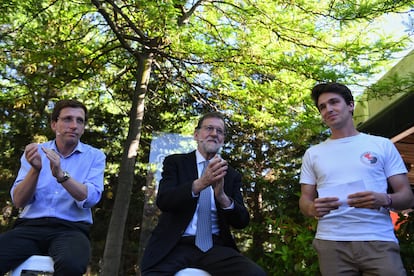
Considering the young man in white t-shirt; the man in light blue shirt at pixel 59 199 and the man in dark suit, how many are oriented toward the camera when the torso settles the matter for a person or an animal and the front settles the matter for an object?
3

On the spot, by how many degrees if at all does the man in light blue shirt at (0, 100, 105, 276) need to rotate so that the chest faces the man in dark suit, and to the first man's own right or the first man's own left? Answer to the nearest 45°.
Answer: approximately 45° to the first man's own left

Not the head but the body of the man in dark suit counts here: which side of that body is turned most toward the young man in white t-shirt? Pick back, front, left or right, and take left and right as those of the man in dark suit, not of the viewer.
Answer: left

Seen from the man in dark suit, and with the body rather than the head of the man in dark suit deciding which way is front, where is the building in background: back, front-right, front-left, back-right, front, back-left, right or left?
back-left

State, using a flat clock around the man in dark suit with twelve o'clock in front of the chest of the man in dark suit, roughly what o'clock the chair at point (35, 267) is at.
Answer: The chair is roughly at 3 o'clock from the man in dark suit.

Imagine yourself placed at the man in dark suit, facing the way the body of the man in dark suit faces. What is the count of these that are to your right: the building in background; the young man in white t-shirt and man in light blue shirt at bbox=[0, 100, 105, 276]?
1

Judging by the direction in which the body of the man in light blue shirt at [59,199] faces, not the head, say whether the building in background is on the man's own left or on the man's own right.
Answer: on the man's own left

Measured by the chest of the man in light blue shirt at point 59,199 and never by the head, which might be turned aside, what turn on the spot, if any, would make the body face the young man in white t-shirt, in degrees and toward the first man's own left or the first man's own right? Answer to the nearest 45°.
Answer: approximately 45° to the first man's own left

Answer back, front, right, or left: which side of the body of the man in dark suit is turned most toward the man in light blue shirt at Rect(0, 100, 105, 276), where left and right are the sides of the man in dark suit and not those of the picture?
right

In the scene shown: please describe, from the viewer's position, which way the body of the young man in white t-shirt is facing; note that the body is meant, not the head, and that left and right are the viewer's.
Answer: facing the viewer

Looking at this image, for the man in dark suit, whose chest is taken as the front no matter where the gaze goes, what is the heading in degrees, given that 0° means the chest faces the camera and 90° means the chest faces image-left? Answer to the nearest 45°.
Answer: approximately 0°

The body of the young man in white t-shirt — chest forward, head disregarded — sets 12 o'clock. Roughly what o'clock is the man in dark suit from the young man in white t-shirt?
The man in dark suit is roughly at 3 o'clock from the young man in white t-shirt.
